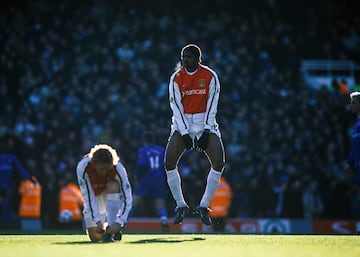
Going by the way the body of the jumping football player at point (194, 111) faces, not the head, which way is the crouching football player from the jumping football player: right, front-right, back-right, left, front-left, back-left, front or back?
front-right

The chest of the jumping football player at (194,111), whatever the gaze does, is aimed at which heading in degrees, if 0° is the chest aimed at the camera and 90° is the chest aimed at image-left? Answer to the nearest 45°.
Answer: approximately 0°

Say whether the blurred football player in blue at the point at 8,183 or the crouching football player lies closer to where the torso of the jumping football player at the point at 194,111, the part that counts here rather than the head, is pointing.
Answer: the crouching football player

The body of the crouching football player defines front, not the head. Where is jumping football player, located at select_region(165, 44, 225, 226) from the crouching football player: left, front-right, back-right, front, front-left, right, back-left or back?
back-left

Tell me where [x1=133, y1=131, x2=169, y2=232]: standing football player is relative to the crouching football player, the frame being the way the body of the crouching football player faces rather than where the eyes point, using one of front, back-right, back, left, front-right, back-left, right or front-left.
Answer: back

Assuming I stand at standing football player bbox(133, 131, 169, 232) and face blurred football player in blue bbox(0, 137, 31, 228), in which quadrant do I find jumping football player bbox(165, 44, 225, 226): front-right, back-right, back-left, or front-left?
back-left

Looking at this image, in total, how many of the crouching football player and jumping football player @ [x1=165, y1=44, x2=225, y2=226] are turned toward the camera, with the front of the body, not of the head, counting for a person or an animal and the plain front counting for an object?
2
